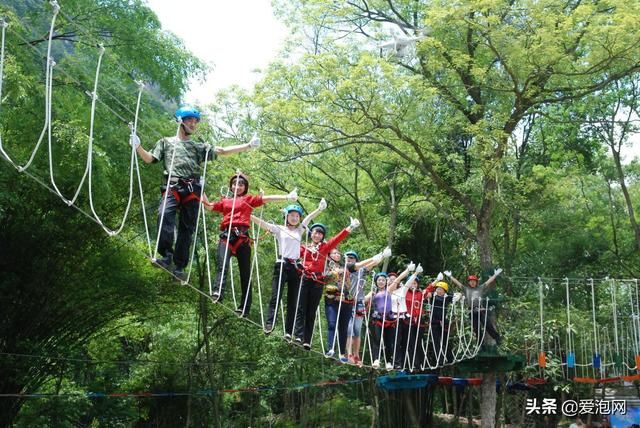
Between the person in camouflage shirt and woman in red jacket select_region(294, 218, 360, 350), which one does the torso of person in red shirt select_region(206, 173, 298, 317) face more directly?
the person in camouflage shirt

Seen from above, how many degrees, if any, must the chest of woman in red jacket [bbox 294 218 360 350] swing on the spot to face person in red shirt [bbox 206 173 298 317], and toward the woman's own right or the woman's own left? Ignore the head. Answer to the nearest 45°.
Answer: approximately 45° to the woman's own right

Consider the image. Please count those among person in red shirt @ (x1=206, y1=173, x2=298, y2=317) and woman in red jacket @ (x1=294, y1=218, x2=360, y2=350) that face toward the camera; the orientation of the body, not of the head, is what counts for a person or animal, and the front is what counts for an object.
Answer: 2

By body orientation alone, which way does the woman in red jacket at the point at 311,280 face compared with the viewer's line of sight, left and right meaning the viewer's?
facing the viewer

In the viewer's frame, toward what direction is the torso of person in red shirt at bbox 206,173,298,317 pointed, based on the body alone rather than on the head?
toward the camera

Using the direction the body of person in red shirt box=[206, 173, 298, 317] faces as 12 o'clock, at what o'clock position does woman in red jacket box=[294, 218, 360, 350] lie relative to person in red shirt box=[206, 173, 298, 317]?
woman in red jacket box=[294, 218, 360, 350] is roughly at 7 o'clock from person in red shirt box=[206, 173, 298, 317].

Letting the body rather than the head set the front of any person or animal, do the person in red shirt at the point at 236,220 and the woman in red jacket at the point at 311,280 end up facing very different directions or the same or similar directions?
same or similar directions

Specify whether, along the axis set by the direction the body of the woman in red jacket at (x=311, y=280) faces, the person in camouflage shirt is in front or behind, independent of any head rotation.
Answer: in front
